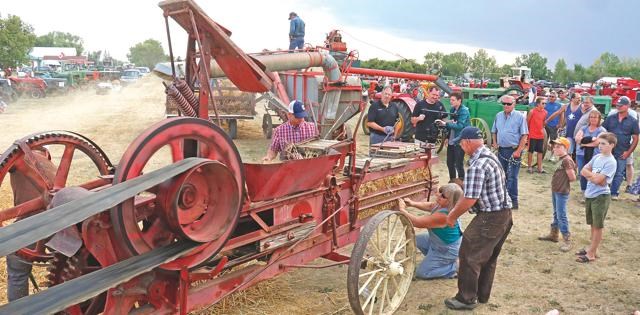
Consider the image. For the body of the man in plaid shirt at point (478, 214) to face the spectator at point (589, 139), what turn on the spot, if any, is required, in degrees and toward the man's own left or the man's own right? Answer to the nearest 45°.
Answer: approximately 90° to the man's own right

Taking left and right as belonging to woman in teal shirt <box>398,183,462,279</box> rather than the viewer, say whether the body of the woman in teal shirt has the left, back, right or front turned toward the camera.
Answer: left

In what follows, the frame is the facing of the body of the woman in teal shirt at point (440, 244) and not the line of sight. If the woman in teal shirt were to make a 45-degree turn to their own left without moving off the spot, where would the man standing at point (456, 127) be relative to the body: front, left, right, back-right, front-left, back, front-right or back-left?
back-right

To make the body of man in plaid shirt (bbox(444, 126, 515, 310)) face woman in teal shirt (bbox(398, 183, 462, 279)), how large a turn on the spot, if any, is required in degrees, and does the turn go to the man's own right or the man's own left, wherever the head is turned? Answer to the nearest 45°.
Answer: approximately 45° to the man's own right

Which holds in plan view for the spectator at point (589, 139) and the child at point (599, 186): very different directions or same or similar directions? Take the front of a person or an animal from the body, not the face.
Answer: same or similar directions

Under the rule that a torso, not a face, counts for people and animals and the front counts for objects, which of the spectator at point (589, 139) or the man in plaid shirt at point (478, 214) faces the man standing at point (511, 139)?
the spectator

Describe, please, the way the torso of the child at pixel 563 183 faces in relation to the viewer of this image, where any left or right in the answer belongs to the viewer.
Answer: facing the viewer and to the left of the viewer

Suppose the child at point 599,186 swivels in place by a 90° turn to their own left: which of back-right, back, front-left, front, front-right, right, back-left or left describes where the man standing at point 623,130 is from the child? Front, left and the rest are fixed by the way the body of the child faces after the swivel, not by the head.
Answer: back-left

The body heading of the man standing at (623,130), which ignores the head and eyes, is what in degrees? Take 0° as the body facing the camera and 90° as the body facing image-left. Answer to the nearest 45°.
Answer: approximately 45°

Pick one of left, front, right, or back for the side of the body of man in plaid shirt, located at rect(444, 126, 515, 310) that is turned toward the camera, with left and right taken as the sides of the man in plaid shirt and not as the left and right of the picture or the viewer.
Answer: left

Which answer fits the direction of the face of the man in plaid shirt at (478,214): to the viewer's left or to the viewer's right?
to the viewer's left

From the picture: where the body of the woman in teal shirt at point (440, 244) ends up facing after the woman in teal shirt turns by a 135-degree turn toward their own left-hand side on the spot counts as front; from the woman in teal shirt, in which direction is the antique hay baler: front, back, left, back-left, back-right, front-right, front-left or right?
right

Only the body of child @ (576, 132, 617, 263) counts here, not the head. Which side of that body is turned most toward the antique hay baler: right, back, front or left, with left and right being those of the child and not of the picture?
front

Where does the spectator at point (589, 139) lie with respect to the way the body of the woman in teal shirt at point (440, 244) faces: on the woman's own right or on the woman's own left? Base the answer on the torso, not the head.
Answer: on the woman's own right

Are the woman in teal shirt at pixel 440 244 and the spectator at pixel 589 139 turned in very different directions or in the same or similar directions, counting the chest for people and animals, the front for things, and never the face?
same or similar directions

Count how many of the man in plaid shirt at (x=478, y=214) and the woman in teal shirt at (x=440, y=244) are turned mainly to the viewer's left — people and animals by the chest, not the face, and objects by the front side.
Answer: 2
